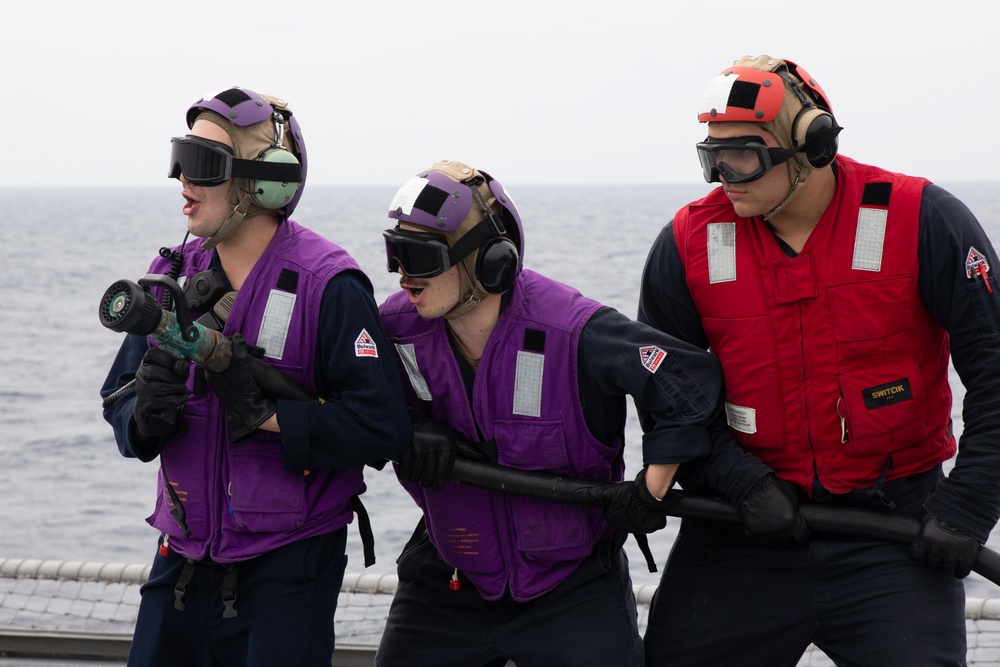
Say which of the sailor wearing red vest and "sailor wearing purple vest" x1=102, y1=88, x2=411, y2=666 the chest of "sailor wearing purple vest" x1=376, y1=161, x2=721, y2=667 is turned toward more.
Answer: the sailor wearing purple vest

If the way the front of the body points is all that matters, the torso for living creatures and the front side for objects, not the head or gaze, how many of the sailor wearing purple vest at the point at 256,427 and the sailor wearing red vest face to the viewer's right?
0

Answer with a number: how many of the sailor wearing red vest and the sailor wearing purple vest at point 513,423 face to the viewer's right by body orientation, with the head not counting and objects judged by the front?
0

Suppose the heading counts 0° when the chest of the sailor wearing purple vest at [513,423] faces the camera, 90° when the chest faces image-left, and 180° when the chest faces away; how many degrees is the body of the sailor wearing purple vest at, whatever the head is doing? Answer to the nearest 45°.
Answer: approximately 45°

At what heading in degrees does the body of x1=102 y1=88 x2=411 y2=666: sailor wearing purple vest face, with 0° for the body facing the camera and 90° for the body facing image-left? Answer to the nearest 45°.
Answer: approximately 45°

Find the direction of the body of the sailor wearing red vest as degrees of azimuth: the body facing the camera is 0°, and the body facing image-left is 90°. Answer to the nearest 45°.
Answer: approximately 0°

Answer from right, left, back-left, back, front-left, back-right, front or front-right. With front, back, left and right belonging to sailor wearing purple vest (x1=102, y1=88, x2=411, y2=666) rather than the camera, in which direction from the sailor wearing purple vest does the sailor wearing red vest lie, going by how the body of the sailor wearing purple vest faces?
back-left
